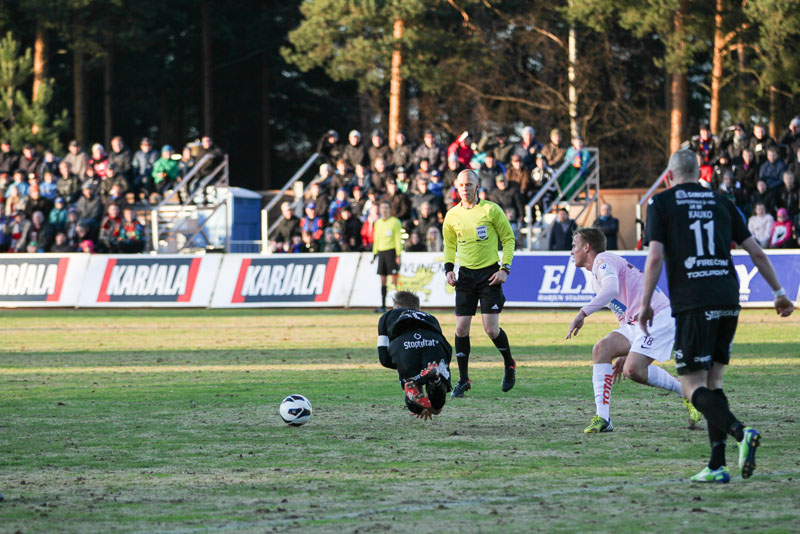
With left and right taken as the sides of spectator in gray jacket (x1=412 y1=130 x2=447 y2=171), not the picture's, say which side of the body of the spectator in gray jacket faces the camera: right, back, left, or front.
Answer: front

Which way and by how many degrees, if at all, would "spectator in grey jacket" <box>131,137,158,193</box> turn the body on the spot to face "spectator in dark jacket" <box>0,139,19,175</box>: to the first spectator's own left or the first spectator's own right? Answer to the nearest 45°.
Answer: approximately 90° to the first spectator's own right

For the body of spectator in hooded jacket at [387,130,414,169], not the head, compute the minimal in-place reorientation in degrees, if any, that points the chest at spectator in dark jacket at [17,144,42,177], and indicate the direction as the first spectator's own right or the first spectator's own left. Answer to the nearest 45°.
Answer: approximately 135° to the first spectator's own right

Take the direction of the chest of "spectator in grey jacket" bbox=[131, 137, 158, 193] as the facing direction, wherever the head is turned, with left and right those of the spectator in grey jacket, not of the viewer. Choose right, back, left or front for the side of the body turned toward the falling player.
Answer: front

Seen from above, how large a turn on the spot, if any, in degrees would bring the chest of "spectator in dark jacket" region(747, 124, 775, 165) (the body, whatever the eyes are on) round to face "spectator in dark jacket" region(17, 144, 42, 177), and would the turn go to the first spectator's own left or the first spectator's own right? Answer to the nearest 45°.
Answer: approximately 45° to the first spectator's own right

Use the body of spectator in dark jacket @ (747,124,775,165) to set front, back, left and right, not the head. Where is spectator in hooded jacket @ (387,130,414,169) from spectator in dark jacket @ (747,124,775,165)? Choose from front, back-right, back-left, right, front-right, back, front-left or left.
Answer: front-right

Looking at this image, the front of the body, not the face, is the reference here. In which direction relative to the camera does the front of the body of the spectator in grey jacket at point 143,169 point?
toward the camera

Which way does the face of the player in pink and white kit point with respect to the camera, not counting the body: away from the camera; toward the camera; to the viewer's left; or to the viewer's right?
to the viewer's left

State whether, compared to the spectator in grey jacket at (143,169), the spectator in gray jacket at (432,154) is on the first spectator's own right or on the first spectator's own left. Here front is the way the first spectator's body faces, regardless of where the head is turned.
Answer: on the first spectator's own left

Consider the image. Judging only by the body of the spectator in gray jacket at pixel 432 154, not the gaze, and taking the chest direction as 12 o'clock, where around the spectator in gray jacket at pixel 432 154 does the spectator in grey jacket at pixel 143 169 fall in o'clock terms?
the spectator in grey jacket at pixel 143 169 is roughly at 4 o'clock from the spectator in gray jacket at pixel 432 154.

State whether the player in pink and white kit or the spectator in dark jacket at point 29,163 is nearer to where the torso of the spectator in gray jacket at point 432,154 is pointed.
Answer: the player in pink and white kit

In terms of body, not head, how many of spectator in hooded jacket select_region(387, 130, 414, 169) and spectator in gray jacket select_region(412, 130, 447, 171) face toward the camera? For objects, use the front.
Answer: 2
